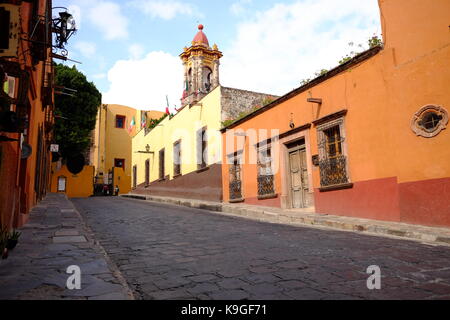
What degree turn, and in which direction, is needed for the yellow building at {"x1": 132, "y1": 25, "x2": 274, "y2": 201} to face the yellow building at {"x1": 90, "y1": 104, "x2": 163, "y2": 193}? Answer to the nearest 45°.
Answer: approximately 90° to its right

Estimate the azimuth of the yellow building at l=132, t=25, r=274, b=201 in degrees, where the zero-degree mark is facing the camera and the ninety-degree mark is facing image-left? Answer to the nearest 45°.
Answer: approximately 45°

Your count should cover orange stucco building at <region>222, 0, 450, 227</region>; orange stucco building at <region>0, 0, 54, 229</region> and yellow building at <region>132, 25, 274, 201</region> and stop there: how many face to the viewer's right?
1

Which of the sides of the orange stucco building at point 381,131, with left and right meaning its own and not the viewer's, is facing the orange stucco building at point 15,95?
front

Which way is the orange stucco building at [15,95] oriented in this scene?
to the viewer's right

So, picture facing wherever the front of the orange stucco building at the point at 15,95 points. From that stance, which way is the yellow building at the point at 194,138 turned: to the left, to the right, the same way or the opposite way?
the opposite way

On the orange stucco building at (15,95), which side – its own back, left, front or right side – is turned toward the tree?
left

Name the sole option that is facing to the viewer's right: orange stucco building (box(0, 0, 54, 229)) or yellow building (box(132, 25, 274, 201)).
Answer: the orange stucco building

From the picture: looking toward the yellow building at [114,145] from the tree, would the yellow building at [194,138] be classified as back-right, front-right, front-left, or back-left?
back-right

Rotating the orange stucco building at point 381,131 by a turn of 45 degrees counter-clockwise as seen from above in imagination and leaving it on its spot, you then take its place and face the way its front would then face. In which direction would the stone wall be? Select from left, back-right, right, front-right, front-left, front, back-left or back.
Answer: back-right

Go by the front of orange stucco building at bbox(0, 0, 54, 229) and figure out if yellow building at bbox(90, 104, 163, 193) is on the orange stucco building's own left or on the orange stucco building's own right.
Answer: on the orange stucco building's own left

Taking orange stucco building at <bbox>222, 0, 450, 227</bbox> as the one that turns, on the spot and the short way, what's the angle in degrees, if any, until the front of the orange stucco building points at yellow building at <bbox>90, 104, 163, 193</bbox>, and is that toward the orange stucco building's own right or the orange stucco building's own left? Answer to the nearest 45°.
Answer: approximately 90° to the orange stucco building's own right

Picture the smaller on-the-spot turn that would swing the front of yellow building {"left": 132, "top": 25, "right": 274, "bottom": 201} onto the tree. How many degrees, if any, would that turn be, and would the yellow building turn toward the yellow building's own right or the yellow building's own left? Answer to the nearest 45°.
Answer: approximately 90° to the yellow building's own right

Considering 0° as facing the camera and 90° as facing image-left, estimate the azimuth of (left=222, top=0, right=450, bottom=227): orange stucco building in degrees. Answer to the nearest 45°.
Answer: approximately 45°
